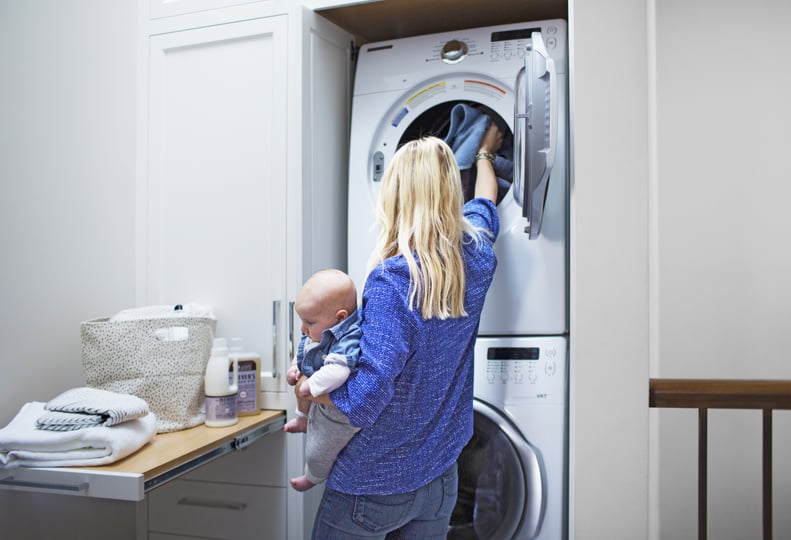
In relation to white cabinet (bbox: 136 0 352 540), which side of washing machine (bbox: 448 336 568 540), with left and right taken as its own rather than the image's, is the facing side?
right

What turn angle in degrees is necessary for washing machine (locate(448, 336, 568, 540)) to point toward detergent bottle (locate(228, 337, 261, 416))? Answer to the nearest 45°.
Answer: approximately 90° to its right

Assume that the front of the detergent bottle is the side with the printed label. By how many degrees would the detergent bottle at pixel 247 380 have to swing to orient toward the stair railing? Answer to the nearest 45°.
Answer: approximately 45° to its left

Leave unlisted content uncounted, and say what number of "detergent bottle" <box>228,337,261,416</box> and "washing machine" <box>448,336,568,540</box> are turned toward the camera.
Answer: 2

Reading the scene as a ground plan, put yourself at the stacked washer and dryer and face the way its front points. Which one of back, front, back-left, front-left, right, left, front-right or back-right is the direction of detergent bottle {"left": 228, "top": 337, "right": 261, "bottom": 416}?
right

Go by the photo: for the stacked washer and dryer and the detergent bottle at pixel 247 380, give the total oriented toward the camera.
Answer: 2

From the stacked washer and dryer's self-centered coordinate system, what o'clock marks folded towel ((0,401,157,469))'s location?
The folded towel is roughly at 2 o'clock from the stacked washer and dryer.

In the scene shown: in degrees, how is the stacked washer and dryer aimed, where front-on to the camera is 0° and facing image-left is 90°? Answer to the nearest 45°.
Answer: approximately 0°

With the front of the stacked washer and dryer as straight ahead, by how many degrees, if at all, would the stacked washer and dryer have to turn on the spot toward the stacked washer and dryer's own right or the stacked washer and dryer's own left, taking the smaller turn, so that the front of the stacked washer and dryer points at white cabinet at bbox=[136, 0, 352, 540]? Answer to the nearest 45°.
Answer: approximately 90° to the stacked washer and dryer's own right

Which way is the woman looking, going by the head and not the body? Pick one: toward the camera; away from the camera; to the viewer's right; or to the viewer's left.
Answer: away from the camera

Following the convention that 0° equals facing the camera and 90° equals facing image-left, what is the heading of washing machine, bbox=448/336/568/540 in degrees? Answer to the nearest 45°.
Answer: approximately 0°

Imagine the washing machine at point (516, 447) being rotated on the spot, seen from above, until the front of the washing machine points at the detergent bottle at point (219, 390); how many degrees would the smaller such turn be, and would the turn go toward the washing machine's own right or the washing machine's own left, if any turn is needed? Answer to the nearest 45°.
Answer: approximately 90° to the washing machine's own right
